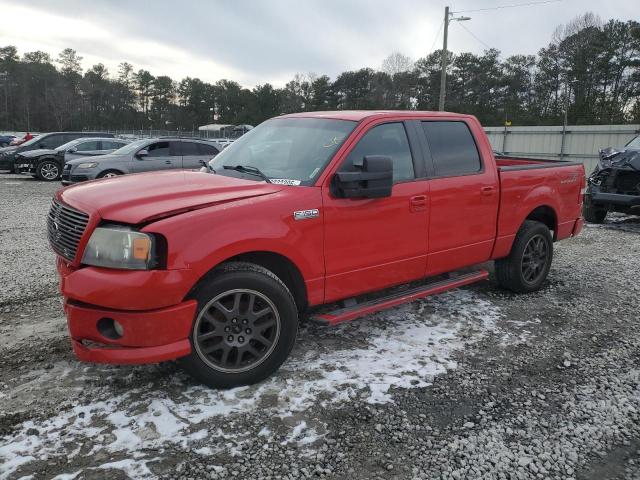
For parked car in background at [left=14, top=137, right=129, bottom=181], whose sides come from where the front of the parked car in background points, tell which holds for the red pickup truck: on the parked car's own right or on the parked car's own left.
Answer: on the parked car's own left

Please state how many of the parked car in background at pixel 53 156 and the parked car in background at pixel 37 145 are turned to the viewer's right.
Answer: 0

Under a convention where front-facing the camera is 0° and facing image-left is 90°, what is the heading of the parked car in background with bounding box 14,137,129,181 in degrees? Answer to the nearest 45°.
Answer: approximately 45°

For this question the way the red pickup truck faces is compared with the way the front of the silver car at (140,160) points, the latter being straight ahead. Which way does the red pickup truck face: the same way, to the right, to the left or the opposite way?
the same way

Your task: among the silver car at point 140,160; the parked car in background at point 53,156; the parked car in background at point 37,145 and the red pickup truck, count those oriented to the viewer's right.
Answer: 0

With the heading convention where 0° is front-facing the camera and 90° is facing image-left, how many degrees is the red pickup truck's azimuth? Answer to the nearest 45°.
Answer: approximately 45°

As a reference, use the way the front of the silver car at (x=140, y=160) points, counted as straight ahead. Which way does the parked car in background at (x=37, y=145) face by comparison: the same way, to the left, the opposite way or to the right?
the same way

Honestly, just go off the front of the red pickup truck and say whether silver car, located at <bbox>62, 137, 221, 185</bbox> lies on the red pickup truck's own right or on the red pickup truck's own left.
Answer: on the red pickup truck's own right

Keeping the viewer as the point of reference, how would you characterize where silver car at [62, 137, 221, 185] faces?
facing the viewer and to the left of the viewer
